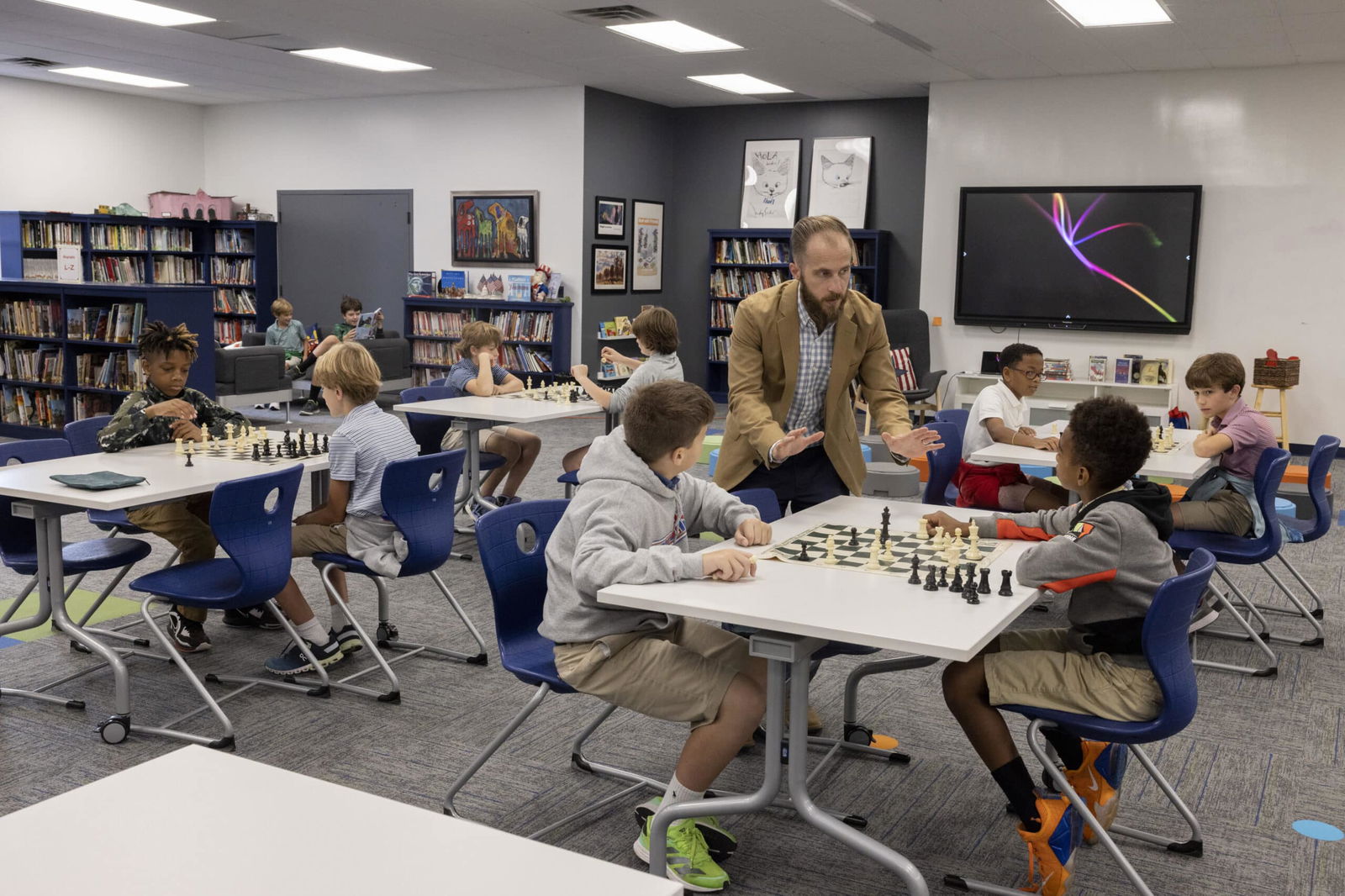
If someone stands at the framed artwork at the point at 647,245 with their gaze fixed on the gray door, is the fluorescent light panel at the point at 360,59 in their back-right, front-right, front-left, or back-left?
front-left

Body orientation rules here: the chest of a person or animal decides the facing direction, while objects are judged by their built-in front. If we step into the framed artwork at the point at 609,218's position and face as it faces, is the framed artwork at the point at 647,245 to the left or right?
on its left

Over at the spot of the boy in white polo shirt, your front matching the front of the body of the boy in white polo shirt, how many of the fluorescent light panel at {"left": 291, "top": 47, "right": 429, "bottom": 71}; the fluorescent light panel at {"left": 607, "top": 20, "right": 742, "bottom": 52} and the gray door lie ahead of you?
0

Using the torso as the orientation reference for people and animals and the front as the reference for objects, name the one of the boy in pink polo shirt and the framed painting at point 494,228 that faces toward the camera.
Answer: the framed painting

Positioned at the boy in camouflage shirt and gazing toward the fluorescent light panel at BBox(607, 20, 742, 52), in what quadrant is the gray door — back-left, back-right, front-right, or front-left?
front-left

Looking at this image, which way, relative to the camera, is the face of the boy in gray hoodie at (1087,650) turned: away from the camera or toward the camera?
away from the camera

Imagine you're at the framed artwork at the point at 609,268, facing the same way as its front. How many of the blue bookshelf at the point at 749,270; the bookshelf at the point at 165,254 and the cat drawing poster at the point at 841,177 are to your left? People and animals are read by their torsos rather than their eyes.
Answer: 2

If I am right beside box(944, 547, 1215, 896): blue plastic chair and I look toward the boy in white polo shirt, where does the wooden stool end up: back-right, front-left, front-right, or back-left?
front-right

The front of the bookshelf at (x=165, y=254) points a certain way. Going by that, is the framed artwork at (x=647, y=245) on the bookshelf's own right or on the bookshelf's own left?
on the bookshelf's own left

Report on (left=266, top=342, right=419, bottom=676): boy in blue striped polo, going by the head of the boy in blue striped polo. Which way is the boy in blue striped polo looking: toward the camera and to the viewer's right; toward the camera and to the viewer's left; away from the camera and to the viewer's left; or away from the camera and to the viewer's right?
away from the camera and to the viewer's left

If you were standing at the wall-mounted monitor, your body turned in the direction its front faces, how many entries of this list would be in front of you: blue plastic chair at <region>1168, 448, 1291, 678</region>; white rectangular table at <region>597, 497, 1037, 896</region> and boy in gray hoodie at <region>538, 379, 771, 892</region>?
3

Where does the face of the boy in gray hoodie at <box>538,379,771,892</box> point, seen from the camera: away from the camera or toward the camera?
away from the camera

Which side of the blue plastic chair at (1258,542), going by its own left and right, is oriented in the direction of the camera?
left

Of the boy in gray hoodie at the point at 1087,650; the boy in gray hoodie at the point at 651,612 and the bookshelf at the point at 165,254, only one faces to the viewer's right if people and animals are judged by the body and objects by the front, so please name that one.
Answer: the boy in gray hoodie at the point at 651,612

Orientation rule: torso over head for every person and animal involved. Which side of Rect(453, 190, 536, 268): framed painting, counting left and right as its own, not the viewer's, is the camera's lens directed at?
front

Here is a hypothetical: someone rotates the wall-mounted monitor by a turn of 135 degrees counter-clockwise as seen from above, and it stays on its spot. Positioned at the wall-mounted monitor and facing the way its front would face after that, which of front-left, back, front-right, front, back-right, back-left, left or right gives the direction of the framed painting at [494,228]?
back-left
